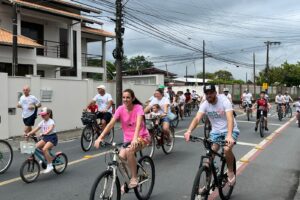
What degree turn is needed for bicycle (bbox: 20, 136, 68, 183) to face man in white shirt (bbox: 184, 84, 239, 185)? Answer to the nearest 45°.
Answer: approximately 90° to its left

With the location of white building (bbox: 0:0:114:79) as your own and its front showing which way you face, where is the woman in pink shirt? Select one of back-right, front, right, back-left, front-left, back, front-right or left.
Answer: front-right

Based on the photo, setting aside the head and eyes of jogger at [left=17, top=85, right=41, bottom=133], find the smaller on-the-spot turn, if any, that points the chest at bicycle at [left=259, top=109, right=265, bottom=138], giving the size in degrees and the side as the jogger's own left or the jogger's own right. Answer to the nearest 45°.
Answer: approximately 135° to the jogger's own left

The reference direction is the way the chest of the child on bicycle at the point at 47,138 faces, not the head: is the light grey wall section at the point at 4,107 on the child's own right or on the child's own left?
on the child's own right

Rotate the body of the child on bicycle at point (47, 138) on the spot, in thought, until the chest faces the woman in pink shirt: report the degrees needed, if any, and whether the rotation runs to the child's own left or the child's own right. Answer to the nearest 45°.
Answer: approximately 90° to the child's own left

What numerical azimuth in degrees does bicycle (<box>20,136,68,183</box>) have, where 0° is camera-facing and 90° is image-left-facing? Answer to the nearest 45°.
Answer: approximately 45°

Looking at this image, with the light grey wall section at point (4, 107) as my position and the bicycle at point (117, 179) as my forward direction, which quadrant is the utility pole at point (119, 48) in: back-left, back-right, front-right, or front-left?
back-left

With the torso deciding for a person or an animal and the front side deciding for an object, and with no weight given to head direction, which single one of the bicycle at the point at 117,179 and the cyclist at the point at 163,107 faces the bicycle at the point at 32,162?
the cyclist

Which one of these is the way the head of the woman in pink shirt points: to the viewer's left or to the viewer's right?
to the viewer's left

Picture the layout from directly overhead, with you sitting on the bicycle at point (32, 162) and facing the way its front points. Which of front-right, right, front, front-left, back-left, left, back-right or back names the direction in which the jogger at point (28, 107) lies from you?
back-right

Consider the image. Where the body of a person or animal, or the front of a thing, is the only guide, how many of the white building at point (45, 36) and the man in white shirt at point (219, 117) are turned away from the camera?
0

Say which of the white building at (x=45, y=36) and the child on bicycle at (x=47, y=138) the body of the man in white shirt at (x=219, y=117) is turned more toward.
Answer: the child on bicycle

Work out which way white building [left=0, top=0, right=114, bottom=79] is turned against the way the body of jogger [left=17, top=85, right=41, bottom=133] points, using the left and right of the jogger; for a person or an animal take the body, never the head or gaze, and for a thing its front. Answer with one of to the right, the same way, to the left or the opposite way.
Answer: to the left

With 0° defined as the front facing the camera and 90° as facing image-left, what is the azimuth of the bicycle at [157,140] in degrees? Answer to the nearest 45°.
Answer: approximately 45°

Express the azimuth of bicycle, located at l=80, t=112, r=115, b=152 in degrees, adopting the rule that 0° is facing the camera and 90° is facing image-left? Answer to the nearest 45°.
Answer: approximately 45°
